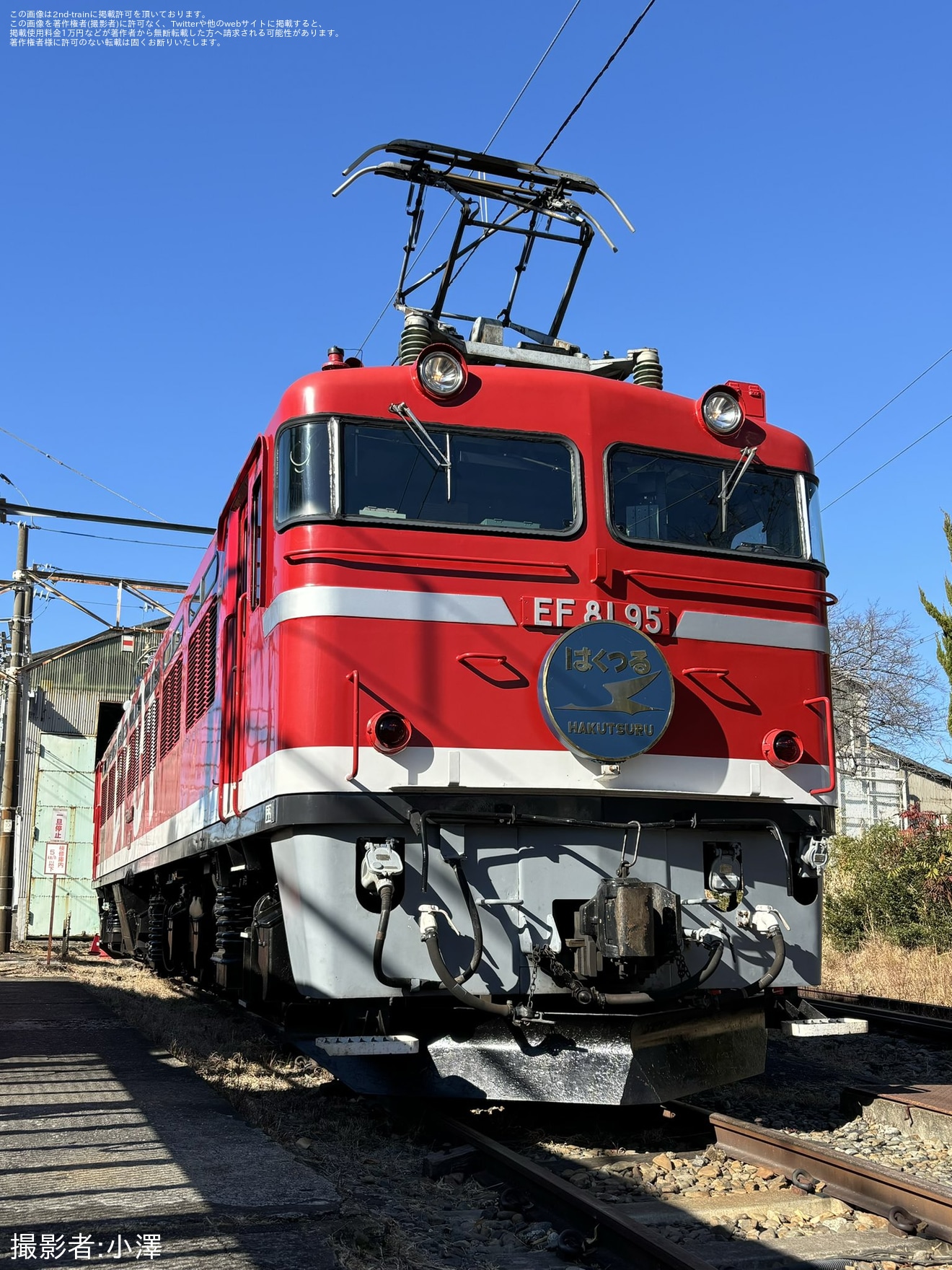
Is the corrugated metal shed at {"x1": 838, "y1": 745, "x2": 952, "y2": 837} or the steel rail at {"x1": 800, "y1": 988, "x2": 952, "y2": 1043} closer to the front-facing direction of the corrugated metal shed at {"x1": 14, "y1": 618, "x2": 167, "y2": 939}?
the steel rail

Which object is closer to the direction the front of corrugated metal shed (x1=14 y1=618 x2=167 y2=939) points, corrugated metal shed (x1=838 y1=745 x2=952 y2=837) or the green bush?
the green bush

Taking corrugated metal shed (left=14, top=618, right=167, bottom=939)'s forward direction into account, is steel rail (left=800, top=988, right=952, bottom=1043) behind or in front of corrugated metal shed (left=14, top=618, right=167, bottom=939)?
in front

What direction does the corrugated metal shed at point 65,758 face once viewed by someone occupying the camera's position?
facing the viewer

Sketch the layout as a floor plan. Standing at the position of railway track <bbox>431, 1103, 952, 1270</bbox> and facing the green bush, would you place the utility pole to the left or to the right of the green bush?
left

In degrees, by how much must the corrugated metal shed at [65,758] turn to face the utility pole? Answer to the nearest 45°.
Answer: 0° — it already faces it

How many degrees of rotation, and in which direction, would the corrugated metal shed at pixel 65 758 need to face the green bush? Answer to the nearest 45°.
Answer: approximately 45° to its left

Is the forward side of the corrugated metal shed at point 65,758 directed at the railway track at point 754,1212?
yes

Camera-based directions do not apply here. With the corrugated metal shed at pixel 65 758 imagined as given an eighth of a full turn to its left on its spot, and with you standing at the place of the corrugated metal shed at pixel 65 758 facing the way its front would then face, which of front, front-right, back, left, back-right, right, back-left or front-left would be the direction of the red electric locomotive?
front-right

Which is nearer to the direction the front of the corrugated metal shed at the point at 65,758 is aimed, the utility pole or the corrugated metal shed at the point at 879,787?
the utility pole

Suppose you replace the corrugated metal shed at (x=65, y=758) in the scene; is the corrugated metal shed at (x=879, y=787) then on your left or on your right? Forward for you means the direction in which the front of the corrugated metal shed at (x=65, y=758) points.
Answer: on your left
